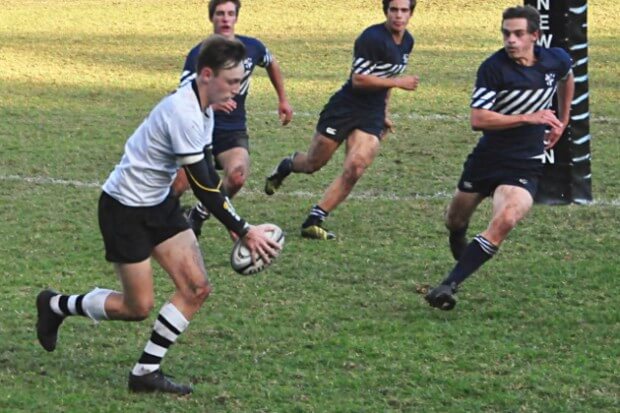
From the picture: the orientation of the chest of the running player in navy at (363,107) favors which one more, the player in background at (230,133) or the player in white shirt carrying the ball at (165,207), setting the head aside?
the player in white shirt carrying the ball

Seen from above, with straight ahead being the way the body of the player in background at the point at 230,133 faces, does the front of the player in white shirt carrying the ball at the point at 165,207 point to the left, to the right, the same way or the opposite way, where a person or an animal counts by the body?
to the left

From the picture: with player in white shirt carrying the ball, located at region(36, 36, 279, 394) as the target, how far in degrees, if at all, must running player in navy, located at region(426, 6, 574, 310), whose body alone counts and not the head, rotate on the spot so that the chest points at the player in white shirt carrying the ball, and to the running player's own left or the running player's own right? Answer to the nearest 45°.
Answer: approximately 45° to the running player's own right

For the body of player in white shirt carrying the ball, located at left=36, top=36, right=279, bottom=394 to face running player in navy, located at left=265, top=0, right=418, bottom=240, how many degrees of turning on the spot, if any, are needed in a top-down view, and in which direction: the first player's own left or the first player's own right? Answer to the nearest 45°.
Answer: approximately 45° to the first player's own left

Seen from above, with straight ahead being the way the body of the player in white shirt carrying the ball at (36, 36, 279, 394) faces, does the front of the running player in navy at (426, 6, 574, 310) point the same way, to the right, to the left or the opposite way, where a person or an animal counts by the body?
to the right

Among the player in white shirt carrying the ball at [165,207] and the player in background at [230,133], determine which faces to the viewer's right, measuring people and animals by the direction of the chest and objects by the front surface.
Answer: the player in white shirt carrying the ball

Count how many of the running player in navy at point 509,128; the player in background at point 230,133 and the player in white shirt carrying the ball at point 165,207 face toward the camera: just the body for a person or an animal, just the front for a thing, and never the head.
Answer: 2

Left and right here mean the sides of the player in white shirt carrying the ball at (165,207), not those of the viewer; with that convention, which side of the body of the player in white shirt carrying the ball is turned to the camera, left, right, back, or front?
right
